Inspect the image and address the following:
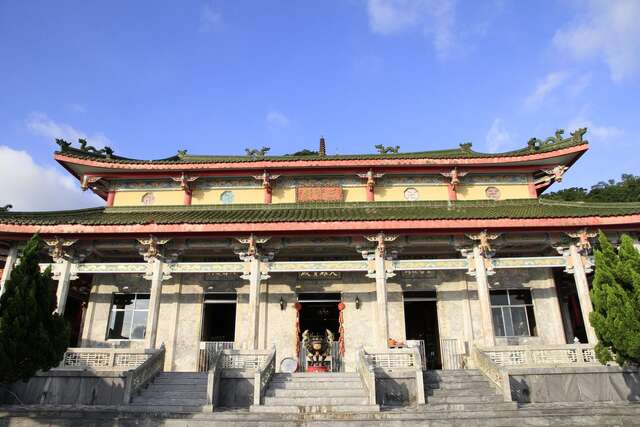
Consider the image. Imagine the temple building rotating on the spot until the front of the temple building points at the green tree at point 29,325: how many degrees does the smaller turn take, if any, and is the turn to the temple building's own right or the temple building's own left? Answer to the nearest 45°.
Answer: approximately 45° to the temple building's own right

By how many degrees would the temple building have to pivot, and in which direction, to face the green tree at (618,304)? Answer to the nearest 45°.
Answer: approximately 45° to its left

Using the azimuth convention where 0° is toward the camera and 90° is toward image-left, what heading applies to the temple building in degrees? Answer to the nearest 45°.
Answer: approximately 0°
